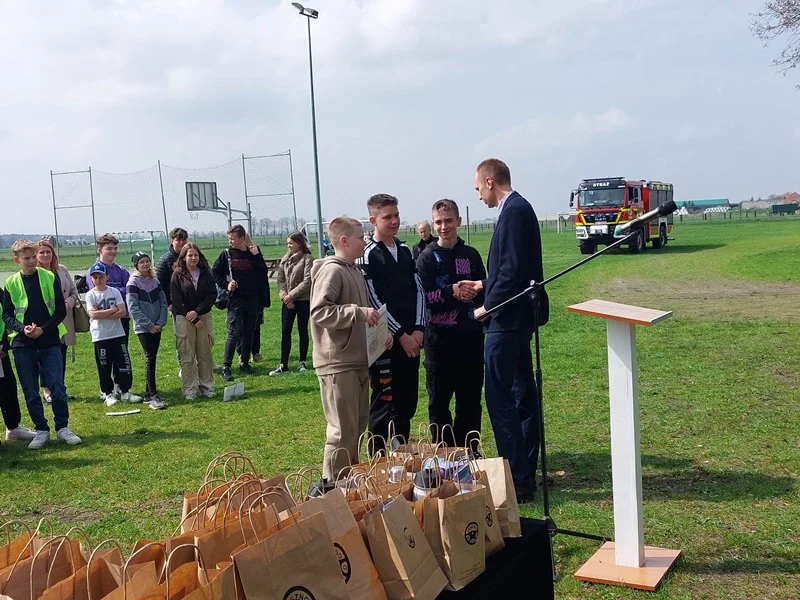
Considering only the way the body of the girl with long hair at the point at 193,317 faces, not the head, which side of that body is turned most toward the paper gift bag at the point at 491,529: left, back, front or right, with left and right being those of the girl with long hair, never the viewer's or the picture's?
front

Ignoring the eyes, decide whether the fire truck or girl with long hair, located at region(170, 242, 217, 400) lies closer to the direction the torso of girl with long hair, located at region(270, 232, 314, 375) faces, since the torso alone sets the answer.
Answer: the girl with long hair

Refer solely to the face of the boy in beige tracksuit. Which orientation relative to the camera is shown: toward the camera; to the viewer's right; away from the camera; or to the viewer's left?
to the viewer's right

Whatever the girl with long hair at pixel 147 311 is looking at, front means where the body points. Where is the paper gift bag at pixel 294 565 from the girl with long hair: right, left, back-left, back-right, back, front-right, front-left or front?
front-right

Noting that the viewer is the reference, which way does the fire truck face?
facing the viewer and to the left of the viewer

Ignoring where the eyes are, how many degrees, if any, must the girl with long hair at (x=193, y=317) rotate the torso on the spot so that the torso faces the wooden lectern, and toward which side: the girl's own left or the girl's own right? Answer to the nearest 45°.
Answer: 0° — they already face it

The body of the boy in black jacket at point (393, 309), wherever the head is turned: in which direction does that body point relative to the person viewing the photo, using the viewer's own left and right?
facing the viewer and to the right of the viewer

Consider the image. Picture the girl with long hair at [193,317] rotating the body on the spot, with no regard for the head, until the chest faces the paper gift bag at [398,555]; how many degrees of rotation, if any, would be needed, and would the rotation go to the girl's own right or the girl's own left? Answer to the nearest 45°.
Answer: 0° — they already face it

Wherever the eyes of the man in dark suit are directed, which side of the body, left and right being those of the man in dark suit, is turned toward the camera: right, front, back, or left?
left

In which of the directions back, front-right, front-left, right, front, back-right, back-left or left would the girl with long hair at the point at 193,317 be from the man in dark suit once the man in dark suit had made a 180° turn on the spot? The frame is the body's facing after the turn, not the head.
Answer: back-left

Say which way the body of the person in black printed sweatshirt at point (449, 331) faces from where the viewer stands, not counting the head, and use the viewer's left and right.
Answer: facing the viewer

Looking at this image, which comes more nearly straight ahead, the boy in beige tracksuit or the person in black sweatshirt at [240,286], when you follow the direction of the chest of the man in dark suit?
the boy in beige tracksuit
